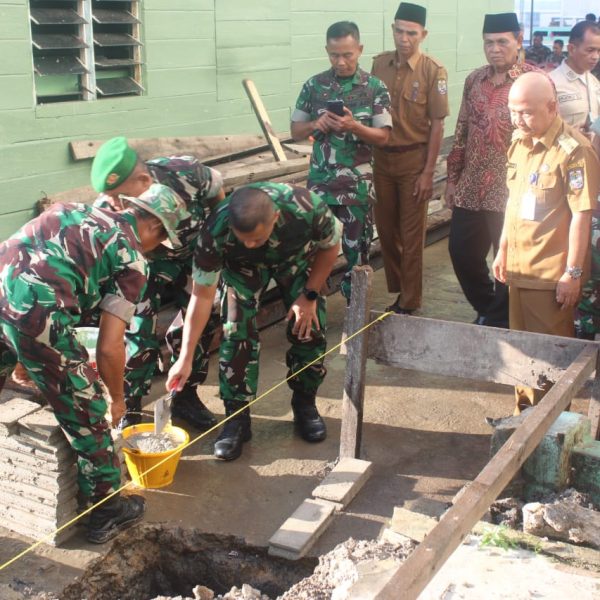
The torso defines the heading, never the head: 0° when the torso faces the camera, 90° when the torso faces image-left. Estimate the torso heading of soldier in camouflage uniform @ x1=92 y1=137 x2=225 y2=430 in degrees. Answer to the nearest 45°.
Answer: approximately 45°

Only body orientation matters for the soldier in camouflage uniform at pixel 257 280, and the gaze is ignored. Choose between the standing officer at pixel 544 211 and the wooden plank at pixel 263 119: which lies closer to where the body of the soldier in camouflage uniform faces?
the standing officer

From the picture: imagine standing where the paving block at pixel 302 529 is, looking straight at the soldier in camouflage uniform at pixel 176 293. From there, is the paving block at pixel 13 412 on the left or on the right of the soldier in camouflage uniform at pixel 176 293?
left

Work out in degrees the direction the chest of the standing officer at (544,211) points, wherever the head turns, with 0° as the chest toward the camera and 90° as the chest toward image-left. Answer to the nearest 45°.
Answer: approximately 45°

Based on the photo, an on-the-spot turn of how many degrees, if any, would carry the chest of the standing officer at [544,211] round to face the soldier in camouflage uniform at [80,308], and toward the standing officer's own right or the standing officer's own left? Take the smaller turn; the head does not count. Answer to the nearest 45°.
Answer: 0° — they already face them

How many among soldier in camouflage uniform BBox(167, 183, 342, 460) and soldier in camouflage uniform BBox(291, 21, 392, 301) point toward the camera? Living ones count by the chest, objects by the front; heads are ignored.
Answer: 2

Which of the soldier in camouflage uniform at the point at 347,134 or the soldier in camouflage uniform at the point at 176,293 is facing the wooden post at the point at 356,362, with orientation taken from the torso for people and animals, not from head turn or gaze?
the soldier in camouflage uniform at the point at 347,134

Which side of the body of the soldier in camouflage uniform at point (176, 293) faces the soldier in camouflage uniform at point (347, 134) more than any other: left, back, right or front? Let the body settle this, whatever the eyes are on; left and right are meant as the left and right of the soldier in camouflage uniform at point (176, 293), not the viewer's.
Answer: back

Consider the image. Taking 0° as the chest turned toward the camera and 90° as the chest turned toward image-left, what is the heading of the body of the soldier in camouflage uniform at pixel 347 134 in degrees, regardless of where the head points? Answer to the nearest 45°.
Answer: approximately 0°

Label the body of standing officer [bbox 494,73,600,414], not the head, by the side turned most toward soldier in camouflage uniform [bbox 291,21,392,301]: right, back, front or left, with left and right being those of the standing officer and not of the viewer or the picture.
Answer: right

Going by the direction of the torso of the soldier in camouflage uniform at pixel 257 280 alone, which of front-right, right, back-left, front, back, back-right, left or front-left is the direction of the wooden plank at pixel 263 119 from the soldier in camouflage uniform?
back
